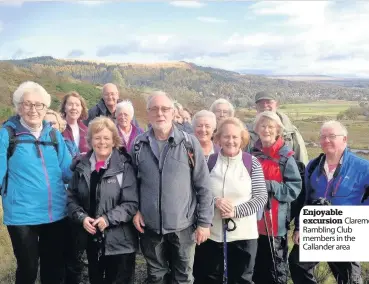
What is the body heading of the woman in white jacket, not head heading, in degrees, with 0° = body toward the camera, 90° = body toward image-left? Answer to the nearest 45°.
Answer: approximately 45°

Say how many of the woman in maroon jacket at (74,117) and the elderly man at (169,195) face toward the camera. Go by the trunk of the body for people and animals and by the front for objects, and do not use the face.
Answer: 2

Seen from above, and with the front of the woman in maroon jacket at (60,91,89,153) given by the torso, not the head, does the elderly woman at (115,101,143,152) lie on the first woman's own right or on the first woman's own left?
on the first woman's own left

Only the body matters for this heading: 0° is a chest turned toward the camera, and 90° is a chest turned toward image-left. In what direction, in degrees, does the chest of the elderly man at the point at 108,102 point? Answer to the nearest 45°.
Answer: approximately 0°

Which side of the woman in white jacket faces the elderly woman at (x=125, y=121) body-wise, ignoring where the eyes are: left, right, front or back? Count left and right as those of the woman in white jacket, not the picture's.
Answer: right

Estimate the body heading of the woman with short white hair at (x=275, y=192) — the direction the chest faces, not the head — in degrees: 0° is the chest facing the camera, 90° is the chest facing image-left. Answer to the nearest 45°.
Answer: approximately 45°

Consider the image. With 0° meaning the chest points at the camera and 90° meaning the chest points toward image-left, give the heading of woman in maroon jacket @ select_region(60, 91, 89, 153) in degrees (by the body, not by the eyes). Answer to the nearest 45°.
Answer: approximately 0°
